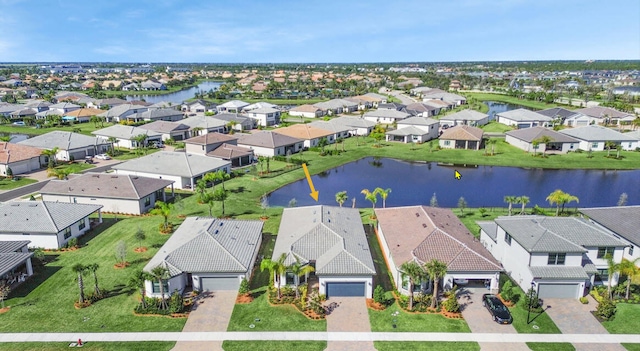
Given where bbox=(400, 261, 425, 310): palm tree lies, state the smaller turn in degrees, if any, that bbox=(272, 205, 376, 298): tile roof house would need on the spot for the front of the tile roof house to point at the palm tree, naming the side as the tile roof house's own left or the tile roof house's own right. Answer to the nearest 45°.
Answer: approximately 45° to the tile roof house's own left

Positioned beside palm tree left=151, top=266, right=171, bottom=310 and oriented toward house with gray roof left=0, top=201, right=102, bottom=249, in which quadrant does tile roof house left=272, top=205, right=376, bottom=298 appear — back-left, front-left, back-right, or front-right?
back-right

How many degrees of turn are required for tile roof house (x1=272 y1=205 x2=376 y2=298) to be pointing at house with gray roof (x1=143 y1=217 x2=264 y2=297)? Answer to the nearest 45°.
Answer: approximately 90° to its right

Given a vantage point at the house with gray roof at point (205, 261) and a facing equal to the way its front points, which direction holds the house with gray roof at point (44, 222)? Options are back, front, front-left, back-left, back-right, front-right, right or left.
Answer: back-right

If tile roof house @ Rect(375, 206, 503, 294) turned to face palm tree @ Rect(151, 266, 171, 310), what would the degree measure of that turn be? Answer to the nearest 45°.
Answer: approximately 45° to its right

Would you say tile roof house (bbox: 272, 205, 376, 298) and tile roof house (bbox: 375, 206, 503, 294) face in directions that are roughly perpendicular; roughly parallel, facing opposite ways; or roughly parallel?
roughly parallel

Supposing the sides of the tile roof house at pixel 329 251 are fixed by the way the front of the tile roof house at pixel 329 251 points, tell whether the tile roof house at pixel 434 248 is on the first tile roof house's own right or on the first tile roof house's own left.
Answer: on the first tile roof house's own left

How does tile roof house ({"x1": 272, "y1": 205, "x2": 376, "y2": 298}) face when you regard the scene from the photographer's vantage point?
facing the viewer

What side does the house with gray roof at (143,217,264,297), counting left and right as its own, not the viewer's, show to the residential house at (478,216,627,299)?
left

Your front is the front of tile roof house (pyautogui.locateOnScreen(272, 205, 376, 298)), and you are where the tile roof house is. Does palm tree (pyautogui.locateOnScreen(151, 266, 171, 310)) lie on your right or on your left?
on your right

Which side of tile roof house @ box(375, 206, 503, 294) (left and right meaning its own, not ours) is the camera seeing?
front

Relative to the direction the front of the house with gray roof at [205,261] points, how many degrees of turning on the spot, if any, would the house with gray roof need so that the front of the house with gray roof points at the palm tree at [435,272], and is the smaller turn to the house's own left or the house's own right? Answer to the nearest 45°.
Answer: approximately 45° to the house's own left
